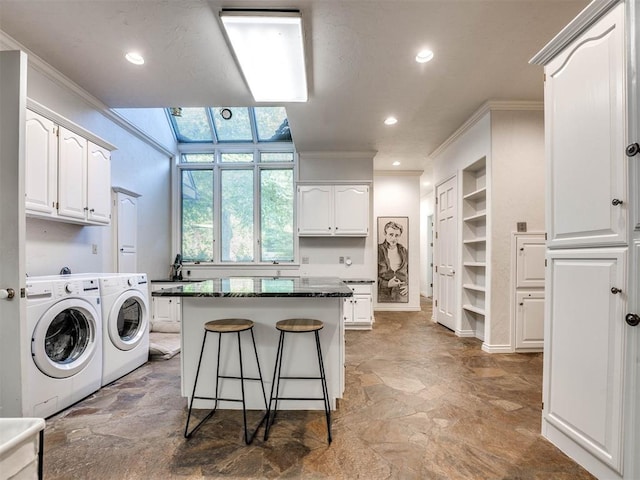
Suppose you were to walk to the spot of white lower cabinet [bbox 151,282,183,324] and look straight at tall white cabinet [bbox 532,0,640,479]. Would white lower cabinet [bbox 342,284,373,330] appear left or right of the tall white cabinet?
left

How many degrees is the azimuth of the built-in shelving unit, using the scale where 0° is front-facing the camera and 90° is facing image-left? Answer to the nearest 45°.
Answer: approximately 45°

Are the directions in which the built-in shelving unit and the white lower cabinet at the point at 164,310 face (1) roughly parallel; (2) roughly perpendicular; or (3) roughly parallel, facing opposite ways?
roughly perpendicular

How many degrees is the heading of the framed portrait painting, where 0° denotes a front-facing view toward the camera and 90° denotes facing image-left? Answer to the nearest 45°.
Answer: approximately 0°

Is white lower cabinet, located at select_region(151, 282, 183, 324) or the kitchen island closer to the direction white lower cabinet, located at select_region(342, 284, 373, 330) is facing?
the kitchen island

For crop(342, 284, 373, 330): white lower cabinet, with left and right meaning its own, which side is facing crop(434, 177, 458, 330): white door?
left
